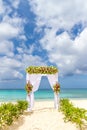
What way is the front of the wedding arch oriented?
toward the camera
